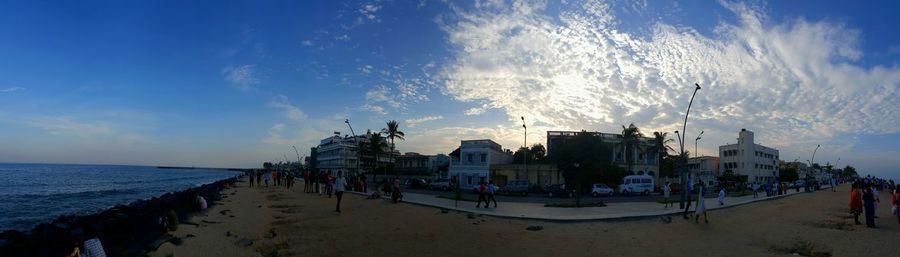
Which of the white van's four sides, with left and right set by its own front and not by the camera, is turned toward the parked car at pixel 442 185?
front

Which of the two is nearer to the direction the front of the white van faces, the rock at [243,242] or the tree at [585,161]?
the tree

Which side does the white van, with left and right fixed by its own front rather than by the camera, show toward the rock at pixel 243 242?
left

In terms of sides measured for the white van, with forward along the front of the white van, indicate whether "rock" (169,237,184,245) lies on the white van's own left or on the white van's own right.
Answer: on the white van's own left

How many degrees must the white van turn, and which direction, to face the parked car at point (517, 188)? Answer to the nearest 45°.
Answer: approximately 45° to its left

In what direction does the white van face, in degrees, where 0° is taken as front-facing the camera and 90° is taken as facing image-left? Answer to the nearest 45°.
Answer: approximately 90°

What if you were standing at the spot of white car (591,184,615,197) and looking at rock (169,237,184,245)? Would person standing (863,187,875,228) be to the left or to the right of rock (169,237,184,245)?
left

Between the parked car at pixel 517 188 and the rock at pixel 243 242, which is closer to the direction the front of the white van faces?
the parked car

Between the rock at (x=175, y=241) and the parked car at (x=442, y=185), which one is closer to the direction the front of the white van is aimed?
the parked car

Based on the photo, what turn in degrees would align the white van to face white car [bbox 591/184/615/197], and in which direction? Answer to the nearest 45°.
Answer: approximately 45° to its left
